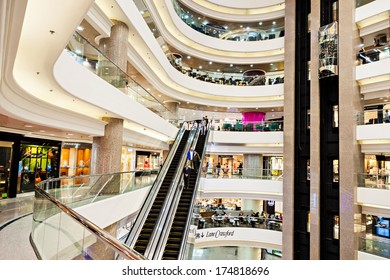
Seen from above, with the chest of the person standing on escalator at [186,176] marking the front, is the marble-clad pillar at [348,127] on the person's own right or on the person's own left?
on the person's own left

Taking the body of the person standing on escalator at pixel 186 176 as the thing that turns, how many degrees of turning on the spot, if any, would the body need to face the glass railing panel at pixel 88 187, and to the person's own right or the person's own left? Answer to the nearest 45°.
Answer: approximately 45° to the person's own right

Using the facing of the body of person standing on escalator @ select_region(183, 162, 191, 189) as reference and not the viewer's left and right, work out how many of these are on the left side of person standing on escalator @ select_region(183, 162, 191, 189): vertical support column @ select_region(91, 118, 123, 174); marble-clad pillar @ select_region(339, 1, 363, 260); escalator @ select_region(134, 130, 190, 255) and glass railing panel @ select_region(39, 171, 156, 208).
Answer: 1

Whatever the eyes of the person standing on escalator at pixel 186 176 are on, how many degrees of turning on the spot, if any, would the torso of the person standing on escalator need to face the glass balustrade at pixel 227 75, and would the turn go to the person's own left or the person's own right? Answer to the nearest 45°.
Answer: approximately 180°

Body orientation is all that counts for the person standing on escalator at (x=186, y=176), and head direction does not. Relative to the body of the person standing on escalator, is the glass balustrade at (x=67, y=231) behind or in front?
in front

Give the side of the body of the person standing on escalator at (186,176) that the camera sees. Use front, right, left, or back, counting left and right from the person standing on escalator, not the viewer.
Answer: front

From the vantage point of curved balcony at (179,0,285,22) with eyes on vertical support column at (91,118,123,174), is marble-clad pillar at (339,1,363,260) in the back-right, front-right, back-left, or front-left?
front-left

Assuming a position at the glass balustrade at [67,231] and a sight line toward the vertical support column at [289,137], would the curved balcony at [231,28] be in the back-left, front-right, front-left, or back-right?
front-left

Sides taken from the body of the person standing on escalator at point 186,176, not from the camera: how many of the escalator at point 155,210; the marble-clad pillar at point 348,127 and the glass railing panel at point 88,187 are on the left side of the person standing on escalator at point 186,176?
1

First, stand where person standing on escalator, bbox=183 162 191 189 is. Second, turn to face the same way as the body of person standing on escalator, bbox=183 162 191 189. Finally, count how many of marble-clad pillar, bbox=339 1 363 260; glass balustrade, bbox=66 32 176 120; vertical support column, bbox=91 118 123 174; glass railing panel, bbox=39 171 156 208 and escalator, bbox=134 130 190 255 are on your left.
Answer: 1

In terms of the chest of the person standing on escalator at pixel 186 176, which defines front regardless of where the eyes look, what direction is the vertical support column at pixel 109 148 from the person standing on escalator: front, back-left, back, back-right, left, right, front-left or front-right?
right
